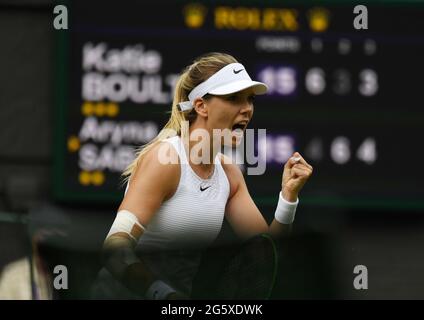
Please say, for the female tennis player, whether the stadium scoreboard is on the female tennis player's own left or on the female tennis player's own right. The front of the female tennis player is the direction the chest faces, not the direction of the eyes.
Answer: on the female tennis player's own left

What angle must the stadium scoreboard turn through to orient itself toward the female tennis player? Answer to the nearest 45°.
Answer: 0° — it already faces them

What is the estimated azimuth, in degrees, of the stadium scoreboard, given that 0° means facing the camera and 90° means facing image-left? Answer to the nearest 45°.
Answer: approximately 0°

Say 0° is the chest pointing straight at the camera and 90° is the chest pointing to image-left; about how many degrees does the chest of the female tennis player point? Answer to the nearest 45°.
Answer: approximately 315°
